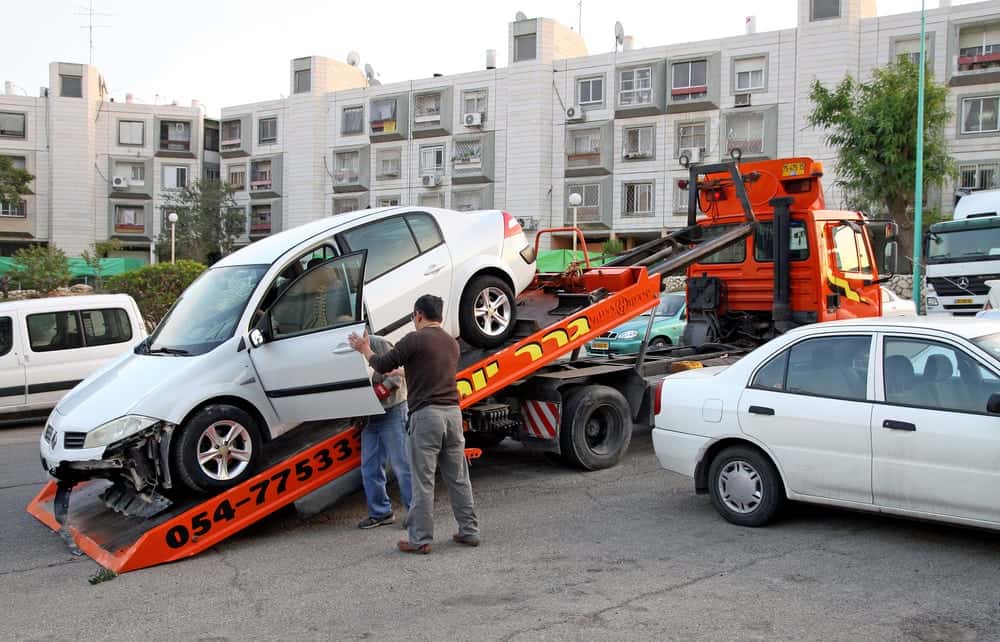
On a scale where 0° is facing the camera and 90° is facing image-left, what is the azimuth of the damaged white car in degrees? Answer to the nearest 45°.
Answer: approximately 45°

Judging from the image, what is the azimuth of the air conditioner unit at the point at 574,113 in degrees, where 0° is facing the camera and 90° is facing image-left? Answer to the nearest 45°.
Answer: approximately 45°

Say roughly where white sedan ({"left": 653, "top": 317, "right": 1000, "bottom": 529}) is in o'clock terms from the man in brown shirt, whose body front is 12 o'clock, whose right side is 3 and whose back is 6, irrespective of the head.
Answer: The white sedan is roughly at 5 o'clock from the man in brown shirt.

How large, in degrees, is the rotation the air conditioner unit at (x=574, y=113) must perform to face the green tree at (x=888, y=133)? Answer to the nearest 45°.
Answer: approximately 90° to its left

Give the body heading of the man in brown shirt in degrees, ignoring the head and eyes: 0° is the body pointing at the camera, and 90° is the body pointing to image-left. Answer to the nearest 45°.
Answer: approximately 135°

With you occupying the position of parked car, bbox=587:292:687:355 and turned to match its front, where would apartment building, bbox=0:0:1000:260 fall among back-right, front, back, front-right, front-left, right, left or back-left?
back-right
